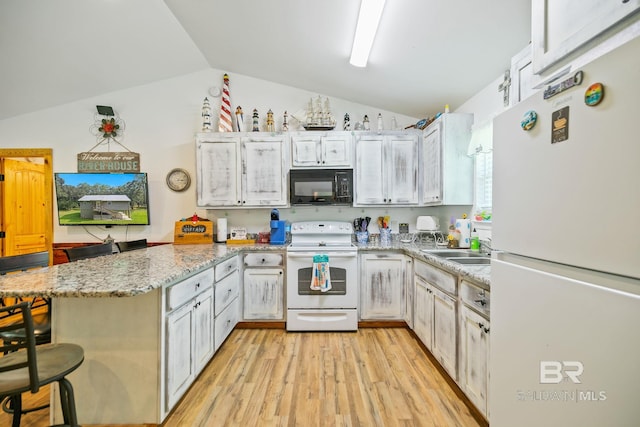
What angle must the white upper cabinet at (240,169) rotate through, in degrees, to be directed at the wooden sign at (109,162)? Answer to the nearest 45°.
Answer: approximately 135° to its right

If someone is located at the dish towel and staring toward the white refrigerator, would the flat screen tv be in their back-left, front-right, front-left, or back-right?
back-right

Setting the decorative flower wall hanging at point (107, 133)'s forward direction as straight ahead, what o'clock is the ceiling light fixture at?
The ceiling light fixture is roughly at 11 o'clock from the decorative flower wall hanging.

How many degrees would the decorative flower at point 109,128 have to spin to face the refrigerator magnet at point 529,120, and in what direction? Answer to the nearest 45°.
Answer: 0° — it already faces it

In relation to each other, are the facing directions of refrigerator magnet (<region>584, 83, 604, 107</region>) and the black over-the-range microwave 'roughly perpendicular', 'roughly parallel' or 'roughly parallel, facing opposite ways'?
roughly perpendicular

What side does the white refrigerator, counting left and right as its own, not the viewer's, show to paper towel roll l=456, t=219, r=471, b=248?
right

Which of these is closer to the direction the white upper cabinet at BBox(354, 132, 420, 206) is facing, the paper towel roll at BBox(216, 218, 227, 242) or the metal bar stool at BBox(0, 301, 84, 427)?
the metal bar stool

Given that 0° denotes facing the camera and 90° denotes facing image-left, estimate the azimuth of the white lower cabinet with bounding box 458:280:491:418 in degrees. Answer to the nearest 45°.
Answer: approximately 45°

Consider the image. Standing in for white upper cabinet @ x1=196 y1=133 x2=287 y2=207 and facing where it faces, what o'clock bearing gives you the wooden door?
The wooden door is roughly at 4 o'clock from the white upper cabinet.

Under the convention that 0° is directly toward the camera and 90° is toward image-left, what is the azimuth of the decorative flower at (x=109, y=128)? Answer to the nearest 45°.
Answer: approximately 0°

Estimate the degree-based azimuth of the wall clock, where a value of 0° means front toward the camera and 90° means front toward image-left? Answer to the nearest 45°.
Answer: approximately 0°

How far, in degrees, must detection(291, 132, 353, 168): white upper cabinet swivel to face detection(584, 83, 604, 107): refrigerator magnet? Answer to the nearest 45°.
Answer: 0° — it already faces it
